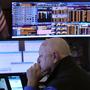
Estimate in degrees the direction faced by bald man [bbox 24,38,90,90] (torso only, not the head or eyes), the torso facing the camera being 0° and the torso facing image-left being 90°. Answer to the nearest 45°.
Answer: approximately 90°

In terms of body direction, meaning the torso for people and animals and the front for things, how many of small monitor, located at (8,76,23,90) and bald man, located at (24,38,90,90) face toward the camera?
1

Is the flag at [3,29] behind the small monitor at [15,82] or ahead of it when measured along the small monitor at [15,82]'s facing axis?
behind

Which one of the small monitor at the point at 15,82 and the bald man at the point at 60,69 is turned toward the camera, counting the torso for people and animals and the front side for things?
the small monitor
